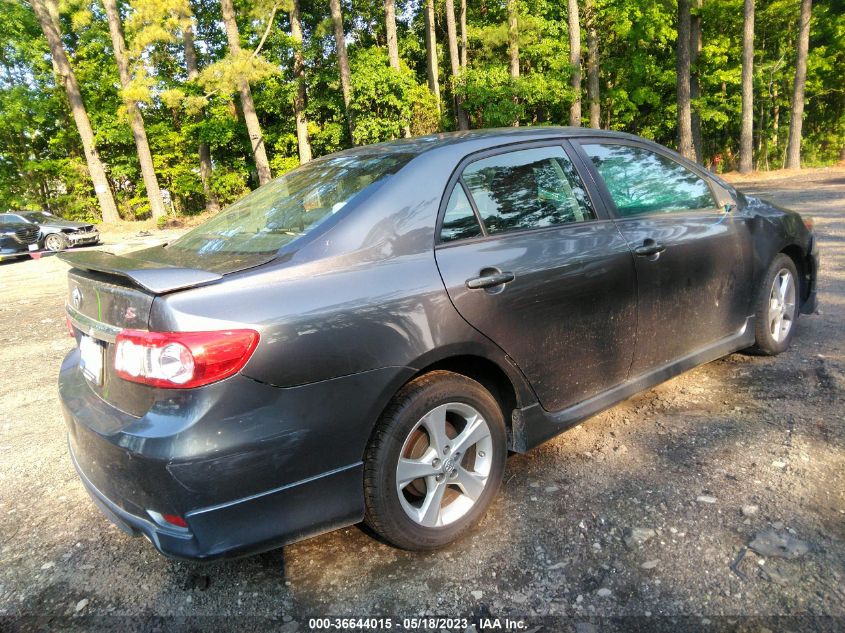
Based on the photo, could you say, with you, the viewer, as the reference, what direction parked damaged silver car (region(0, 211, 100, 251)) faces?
facing the viewer and to the right of the viewer

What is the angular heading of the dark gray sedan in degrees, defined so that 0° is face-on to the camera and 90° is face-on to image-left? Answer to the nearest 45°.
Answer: approximately 225°

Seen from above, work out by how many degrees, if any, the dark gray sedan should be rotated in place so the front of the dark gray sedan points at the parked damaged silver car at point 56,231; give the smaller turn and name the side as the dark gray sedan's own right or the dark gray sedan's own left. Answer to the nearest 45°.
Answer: approximately 90° to the dark gray sedan's own left

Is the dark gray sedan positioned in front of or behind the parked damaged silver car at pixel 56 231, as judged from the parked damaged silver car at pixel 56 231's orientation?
in front

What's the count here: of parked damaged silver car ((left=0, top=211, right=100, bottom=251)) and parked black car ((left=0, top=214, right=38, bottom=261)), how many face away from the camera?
0
